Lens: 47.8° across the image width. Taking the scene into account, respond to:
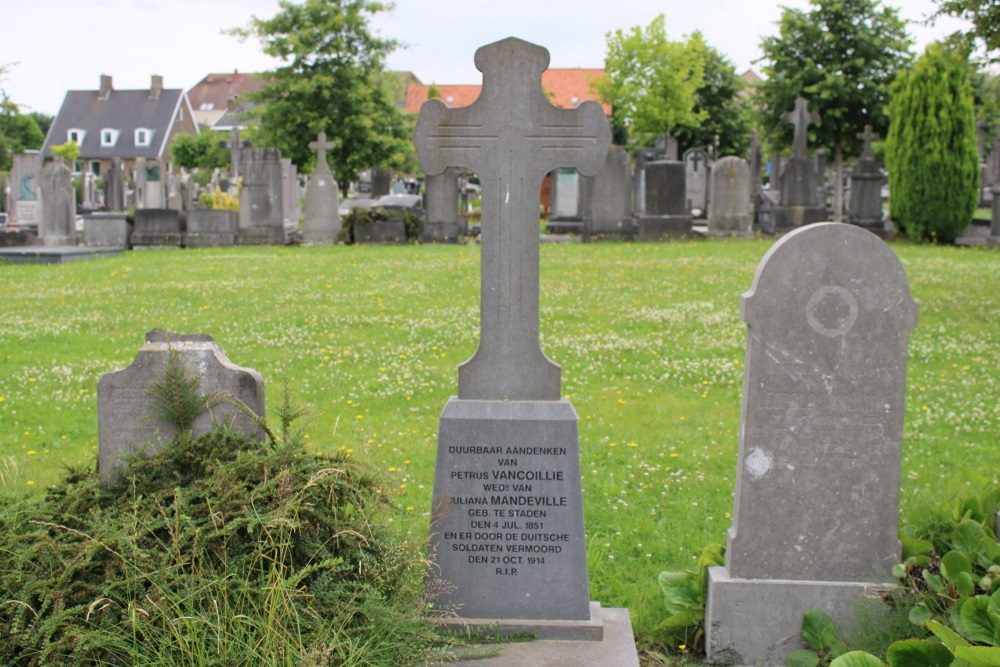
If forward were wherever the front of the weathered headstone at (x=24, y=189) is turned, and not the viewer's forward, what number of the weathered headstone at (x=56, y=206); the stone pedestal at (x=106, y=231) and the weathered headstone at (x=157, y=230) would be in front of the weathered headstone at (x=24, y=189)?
3

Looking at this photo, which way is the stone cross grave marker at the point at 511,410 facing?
toward the camera

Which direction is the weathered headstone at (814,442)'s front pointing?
toward the camera

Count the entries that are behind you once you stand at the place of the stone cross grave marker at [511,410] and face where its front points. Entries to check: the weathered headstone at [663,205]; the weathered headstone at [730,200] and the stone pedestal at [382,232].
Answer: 3

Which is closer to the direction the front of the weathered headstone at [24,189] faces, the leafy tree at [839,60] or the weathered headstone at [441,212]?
the weathered headstone

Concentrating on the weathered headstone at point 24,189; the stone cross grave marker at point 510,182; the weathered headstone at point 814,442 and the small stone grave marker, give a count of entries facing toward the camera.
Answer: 4

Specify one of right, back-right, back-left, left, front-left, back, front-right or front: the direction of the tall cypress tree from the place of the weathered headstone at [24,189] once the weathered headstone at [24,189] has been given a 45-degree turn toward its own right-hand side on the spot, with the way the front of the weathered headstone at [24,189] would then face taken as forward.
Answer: left

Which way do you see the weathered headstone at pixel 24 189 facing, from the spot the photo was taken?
facing the viewer

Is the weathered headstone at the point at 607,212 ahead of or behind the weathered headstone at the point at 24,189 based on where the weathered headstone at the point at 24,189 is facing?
ahead

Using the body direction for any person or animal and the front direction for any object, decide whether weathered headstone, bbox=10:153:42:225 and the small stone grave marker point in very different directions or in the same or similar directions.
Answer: same or similar directions

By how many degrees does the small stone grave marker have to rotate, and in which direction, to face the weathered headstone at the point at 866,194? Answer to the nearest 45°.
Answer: approximately 135° to its left

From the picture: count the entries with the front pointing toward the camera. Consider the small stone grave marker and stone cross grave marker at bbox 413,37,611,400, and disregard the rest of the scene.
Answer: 2

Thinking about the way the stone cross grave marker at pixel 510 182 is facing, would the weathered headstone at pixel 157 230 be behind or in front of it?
behind

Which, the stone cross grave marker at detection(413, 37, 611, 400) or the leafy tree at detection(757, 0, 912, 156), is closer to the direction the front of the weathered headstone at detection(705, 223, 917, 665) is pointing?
the stone cross grave marker
